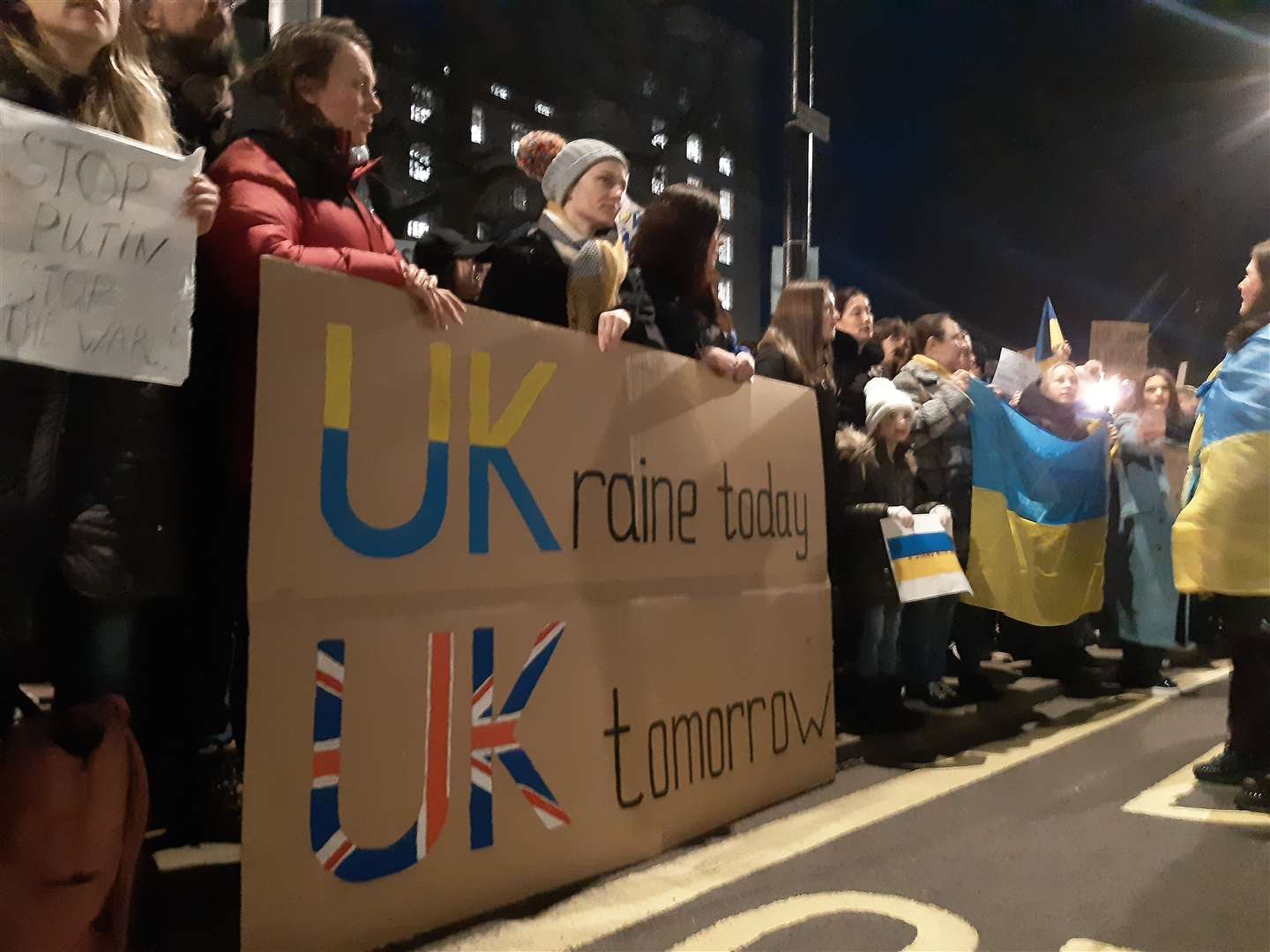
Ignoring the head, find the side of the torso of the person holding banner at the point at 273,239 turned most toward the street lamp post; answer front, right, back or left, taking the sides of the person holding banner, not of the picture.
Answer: left

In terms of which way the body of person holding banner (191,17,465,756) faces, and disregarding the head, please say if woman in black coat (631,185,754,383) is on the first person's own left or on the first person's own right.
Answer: on the first person's own left

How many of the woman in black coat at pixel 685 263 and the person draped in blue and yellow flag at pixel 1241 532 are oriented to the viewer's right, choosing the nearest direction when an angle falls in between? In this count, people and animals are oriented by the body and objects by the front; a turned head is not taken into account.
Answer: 1

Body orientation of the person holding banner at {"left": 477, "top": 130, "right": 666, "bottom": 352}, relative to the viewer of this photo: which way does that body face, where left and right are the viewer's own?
facing the viewer and to the right of the viewer

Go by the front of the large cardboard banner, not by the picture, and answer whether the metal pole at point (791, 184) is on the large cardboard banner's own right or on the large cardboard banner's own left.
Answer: on the large cardboard banner's own left

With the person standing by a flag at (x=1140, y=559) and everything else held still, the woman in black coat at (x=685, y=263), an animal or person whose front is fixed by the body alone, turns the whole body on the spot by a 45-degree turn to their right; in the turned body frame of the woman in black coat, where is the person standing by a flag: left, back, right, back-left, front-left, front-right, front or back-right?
left

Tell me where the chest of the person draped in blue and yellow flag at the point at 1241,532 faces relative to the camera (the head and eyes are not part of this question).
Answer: to the viewer's left

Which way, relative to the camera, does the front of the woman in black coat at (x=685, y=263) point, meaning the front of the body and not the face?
to the viewer's right

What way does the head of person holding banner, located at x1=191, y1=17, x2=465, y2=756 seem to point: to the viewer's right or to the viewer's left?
to the viewer's right

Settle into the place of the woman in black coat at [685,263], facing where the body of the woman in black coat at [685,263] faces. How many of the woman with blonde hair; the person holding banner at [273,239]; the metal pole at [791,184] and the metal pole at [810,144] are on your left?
2

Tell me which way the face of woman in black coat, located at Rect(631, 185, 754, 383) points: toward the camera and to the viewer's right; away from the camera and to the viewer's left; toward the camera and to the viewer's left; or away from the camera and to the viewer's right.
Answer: away from the camera and to the viewer's right

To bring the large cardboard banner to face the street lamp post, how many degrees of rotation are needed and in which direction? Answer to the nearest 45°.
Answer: approximately 90° to its left

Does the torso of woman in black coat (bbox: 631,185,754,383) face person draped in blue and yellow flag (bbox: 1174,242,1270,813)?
yes

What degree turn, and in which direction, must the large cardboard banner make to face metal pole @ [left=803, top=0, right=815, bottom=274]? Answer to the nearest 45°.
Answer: approximately 90° to its left

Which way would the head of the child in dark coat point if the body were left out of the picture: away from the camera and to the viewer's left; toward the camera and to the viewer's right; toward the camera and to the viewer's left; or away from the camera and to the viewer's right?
toward the camera and to the viewer's right
